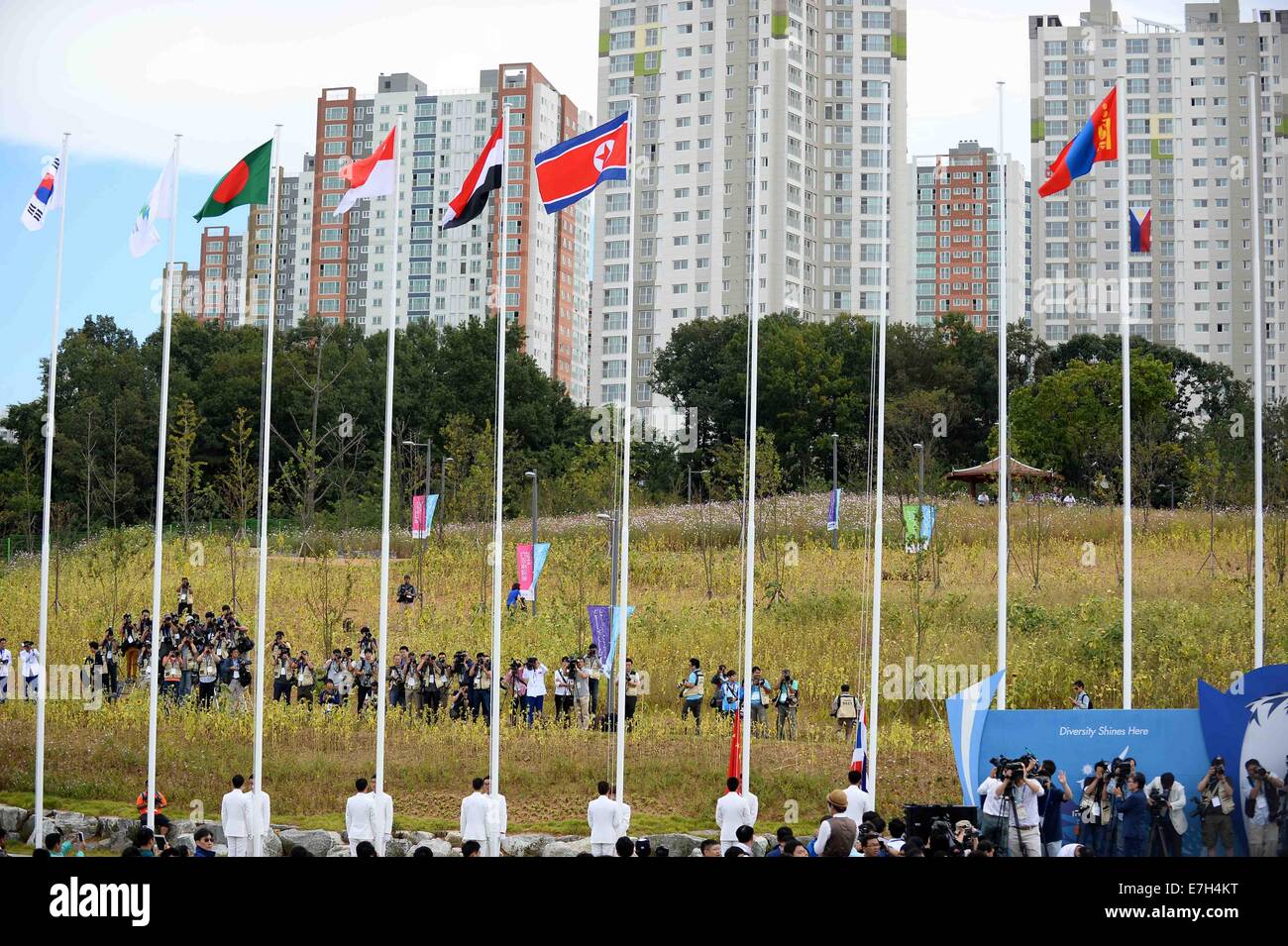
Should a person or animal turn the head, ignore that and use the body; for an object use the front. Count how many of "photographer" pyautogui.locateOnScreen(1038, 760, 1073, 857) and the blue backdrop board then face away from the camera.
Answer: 0

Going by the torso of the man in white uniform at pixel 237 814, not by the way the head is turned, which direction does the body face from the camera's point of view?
away from the camera

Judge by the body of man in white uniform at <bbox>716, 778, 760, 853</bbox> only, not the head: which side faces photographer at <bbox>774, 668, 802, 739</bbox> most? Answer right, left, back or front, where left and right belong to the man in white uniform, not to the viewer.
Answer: front

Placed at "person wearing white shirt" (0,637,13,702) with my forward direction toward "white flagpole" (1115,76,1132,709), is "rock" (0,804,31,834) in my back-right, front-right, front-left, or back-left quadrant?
front-right

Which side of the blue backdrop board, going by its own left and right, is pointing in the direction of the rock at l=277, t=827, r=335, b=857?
right

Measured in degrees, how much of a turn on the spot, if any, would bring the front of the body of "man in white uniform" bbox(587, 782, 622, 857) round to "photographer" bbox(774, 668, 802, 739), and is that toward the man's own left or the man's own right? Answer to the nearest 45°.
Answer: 0° — they already face them

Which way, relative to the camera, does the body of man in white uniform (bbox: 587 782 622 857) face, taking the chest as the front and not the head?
away from the camera

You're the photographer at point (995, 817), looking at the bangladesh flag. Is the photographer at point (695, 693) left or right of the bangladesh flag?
right

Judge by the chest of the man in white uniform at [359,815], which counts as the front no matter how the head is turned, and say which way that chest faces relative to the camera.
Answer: away from the camera

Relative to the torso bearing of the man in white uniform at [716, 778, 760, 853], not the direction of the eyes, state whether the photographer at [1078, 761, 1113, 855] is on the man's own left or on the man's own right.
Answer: on the man's own right

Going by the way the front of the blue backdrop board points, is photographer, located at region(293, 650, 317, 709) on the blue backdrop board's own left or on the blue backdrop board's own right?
on the blue backdrop board's own right

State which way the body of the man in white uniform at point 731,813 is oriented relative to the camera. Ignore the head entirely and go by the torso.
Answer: away from the camera
